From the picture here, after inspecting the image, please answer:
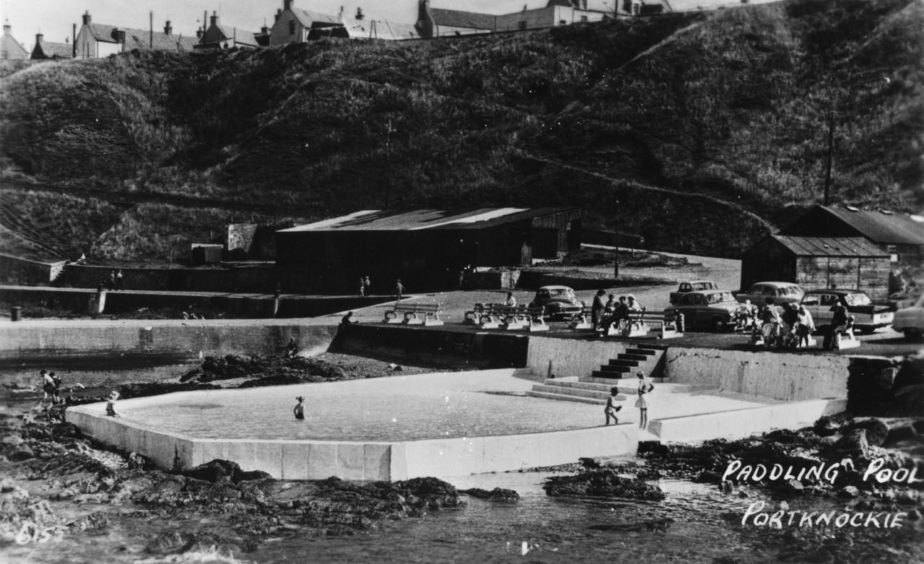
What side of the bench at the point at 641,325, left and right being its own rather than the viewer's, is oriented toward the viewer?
front

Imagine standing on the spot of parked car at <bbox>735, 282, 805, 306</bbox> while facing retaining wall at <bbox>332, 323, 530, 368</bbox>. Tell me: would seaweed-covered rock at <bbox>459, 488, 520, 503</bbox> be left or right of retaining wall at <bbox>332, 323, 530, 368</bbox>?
left

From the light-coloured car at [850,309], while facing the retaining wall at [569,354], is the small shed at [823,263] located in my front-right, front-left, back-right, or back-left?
back-right

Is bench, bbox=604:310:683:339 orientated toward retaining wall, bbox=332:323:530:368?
no

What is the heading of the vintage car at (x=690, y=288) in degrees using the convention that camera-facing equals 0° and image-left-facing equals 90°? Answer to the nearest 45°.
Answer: approximately 45°

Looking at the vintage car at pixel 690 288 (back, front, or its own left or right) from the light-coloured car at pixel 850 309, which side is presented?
left

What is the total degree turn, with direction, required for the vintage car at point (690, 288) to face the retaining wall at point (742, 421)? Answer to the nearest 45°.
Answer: approximately 45° to its left

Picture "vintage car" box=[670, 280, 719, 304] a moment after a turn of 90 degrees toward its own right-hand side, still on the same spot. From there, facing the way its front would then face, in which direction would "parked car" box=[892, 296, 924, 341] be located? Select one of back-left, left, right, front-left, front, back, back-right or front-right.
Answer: back

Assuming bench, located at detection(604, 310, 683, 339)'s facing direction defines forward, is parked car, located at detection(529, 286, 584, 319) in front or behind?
behind

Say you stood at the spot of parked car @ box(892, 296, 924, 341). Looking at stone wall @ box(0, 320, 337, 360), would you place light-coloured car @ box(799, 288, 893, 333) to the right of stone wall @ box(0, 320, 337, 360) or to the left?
right

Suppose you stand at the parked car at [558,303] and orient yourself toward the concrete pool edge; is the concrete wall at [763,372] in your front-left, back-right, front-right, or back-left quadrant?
front-left

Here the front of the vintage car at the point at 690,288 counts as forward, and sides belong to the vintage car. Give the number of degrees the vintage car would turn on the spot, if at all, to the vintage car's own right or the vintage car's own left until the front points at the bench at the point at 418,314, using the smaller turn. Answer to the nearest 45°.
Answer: approximately 45° to the vintage car's own right

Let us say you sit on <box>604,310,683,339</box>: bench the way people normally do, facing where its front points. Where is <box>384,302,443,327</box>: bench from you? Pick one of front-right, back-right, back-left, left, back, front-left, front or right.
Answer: back-right

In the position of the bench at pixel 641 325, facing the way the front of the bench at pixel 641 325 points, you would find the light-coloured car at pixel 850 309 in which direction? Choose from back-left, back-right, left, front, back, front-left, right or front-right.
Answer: left

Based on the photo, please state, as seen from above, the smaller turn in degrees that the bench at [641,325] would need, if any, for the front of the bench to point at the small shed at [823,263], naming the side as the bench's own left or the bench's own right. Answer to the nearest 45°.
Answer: approximately 135° to the bench's own left

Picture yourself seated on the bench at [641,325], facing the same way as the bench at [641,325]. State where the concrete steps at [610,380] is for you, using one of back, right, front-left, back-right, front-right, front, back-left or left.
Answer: front

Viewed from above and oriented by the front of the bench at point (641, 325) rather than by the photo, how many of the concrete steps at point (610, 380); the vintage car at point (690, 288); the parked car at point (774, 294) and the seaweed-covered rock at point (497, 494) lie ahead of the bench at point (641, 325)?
2

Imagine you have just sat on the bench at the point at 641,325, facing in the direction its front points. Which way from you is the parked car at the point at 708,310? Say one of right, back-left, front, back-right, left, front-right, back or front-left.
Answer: back-left

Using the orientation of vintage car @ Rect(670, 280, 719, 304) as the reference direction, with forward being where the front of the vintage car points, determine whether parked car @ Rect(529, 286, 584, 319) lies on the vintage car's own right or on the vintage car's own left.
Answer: on the vintage car's own right

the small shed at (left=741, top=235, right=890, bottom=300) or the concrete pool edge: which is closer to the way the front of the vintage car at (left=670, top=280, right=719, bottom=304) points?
the concrete pool edge

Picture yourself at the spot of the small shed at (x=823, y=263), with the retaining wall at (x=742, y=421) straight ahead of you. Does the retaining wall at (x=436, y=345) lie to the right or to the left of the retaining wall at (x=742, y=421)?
right
